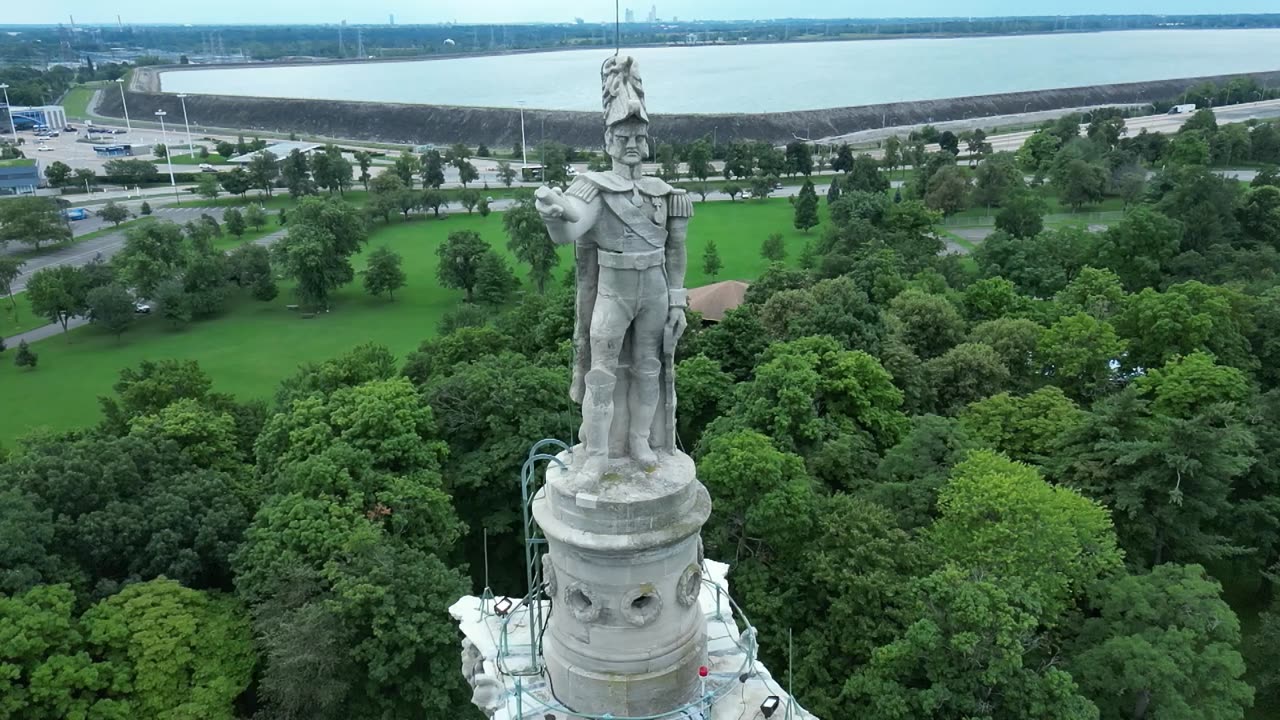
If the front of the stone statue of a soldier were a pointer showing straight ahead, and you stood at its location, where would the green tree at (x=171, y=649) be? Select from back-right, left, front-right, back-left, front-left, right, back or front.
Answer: back-right

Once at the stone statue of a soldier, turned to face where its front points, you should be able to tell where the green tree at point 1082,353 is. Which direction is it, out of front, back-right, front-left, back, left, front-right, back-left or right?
back-left

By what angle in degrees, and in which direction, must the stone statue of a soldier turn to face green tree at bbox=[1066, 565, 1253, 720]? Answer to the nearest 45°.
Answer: approximately 135° to its left

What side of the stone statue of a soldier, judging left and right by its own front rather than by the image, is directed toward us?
front

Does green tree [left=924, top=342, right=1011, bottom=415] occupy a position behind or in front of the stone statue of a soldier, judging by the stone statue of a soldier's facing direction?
behind

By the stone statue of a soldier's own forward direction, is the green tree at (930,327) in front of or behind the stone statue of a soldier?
behind

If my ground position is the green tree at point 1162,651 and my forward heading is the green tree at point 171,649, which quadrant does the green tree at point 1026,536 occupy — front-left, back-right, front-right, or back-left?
front-right

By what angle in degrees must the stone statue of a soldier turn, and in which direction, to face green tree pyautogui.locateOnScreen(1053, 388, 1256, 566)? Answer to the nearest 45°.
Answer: approximately 135° to its left

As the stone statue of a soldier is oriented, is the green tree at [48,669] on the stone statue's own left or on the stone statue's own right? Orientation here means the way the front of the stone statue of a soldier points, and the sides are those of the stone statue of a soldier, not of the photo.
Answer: on the stone statue's own right
